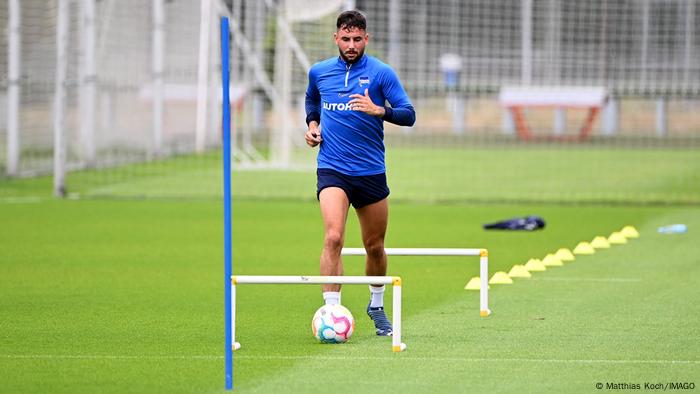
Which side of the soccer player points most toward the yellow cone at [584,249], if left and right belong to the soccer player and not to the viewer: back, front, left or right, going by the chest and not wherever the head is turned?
back

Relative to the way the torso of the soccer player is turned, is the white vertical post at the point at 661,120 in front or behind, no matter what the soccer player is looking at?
behind

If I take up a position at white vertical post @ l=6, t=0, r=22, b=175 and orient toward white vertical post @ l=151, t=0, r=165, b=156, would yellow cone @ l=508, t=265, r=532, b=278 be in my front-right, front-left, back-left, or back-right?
back-right

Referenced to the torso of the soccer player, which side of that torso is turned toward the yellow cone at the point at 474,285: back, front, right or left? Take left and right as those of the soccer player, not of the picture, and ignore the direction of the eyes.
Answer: back

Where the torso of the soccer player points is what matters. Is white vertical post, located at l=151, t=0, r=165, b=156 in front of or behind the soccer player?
behind

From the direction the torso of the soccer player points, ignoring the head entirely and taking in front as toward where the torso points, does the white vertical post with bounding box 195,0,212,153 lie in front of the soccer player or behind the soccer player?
behind

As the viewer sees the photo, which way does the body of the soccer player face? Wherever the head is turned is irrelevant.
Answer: toward the camera

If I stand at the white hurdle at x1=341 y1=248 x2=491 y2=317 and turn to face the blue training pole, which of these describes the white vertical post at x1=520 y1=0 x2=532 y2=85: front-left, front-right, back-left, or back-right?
back-right

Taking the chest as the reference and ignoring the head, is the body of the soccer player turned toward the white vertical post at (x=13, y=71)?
no

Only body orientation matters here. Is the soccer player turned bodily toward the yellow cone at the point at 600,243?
no

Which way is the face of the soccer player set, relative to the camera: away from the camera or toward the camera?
toward the camera

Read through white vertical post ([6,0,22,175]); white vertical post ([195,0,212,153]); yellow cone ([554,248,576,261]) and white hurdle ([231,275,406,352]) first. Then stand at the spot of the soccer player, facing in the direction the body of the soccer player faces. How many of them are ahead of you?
1

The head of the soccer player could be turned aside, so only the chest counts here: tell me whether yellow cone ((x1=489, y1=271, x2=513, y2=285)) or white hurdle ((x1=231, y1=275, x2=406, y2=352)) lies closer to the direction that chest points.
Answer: the white hurdle

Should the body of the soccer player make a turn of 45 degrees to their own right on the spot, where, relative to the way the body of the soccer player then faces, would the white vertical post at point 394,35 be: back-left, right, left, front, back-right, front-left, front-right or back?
back-right

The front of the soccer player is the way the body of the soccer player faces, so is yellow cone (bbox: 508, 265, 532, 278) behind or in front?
behind

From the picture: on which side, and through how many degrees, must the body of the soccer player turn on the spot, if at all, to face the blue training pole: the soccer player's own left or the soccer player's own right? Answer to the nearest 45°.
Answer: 0° — they already face it

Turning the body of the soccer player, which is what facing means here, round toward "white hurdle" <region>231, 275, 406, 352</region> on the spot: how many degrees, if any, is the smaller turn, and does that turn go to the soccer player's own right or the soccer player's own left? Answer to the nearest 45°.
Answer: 0° — they already face it

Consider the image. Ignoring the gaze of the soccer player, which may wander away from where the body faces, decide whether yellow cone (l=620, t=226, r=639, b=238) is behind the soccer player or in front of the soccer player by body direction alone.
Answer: behind

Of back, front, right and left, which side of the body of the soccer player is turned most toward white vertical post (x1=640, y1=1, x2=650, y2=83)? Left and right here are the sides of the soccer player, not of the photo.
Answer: back
